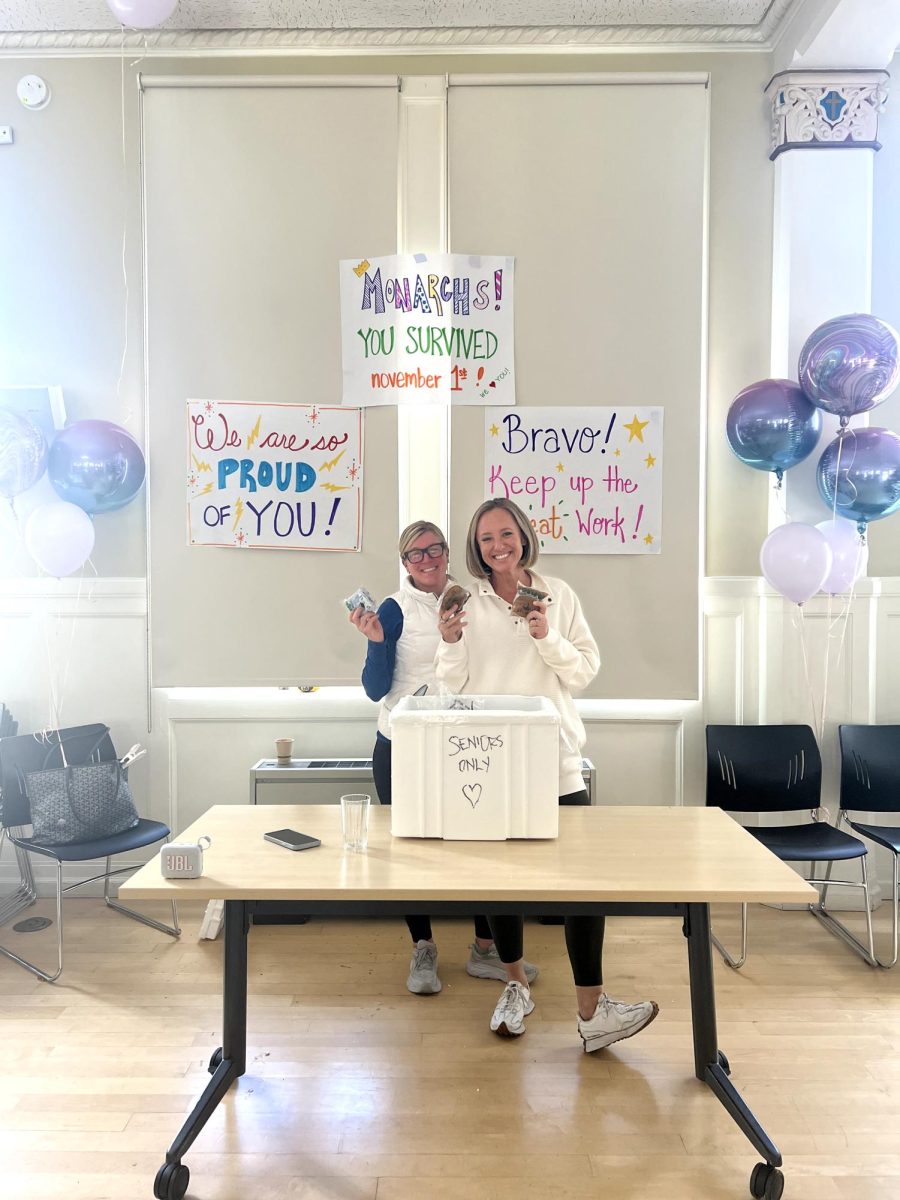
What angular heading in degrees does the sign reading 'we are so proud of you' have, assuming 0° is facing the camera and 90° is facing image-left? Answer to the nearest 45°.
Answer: approximately 0°

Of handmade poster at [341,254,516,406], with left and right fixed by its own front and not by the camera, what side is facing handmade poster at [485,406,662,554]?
left

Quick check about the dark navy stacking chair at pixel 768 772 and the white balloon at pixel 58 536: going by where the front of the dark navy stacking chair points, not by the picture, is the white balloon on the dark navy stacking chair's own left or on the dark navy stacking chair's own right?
on the dark navy stacking chair's own right

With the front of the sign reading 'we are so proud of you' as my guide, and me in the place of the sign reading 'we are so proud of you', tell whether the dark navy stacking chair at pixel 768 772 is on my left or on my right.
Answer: on my left

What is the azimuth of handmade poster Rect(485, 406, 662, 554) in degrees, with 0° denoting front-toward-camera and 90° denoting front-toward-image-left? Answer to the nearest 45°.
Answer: approximately 0°

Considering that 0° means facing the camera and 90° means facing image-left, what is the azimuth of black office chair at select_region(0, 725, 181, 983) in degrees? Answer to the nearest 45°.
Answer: approximately 315°
